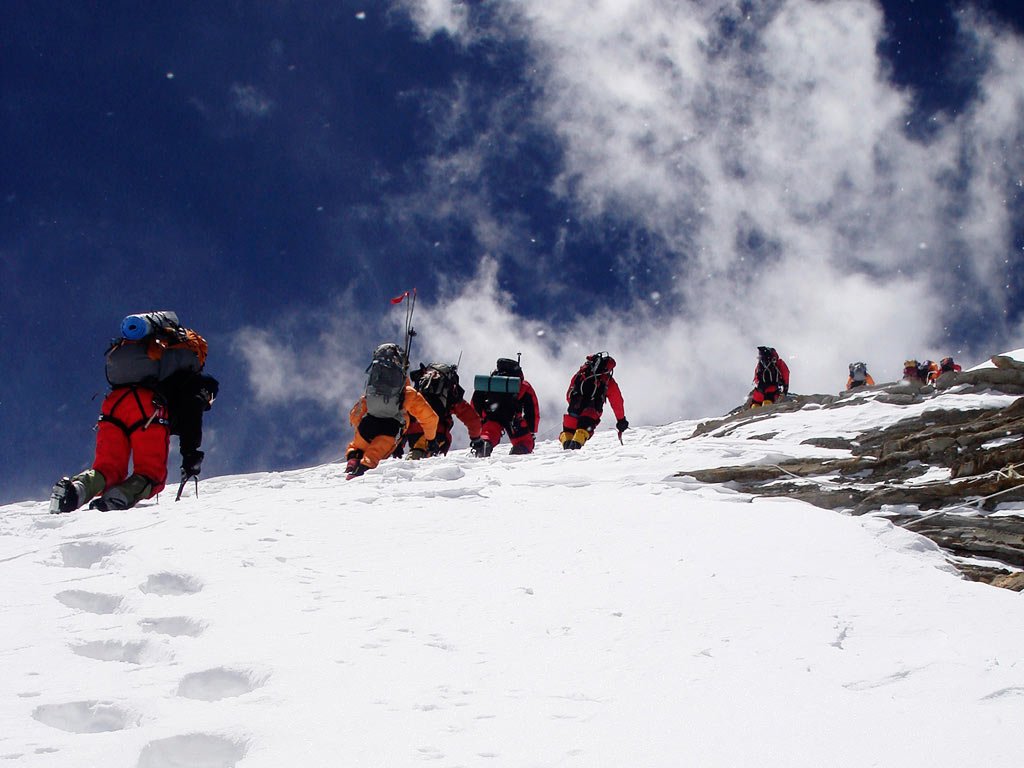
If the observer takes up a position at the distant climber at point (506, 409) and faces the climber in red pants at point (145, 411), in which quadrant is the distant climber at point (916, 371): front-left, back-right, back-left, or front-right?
back-left

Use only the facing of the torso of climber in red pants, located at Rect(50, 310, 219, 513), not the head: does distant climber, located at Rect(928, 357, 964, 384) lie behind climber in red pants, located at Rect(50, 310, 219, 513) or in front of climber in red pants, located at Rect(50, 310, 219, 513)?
in front

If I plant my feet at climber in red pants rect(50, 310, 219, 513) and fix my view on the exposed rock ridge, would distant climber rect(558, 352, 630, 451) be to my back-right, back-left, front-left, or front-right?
front-left

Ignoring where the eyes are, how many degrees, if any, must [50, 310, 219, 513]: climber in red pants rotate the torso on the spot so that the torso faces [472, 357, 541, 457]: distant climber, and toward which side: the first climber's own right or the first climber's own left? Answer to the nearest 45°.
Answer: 0° — they already face them

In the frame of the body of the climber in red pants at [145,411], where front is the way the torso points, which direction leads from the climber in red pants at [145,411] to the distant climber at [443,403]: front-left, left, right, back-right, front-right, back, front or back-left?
front

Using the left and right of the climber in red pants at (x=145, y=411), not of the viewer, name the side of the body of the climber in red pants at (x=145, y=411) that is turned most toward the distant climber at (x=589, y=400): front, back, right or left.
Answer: front

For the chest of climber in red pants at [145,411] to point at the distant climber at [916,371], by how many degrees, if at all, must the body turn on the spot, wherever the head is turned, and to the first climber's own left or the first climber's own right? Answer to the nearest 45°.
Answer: approximately 45° to the first climber's own right

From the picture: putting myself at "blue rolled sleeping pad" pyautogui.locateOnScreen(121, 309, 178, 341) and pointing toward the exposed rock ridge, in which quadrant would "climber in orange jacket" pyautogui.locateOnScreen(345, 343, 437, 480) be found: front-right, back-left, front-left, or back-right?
front-left

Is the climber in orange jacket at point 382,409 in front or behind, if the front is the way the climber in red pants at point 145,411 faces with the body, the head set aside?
in front

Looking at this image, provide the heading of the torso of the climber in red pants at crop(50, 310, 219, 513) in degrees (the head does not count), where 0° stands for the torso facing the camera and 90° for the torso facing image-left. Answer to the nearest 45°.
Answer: approximately 225°

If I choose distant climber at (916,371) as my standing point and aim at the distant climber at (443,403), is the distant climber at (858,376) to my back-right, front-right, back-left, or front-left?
front-right

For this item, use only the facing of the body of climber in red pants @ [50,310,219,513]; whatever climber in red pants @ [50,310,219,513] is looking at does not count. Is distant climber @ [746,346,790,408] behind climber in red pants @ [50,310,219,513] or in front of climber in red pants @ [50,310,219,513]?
in front
